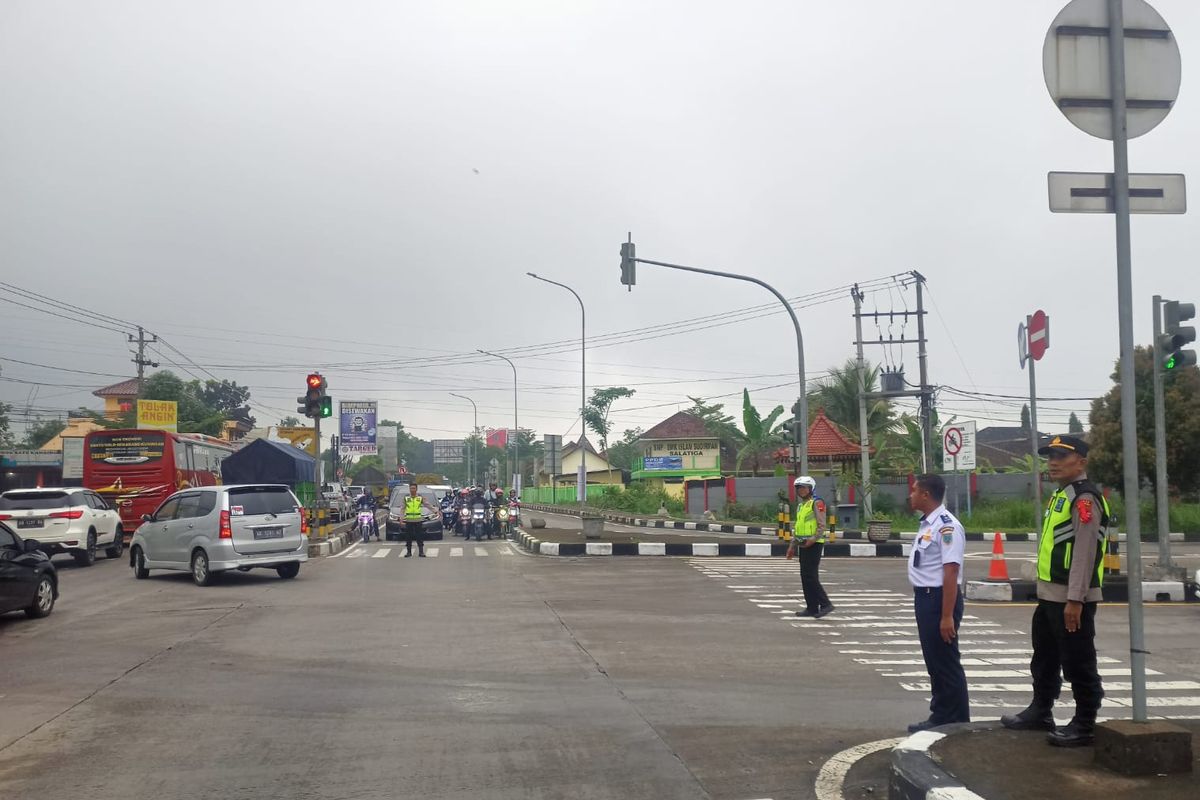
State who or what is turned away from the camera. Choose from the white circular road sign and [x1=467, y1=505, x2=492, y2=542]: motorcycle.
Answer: the white circular road sign

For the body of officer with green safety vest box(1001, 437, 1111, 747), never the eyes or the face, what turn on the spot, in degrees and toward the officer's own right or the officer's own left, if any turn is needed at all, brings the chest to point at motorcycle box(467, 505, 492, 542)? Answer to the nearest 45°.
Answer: approximately 90° to the officer's own right

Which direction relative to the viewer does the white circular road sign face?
away from the camera

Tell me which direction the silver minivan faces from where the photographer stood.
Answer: facing away from the viewer and to the left of the viewer

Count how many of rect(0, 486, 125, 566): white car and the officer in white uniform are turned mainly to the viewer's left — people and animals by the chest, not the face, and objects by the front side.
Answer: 1

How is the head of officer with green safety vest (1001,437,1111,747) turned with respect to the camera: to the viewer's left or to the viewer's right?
to the viewer's left
